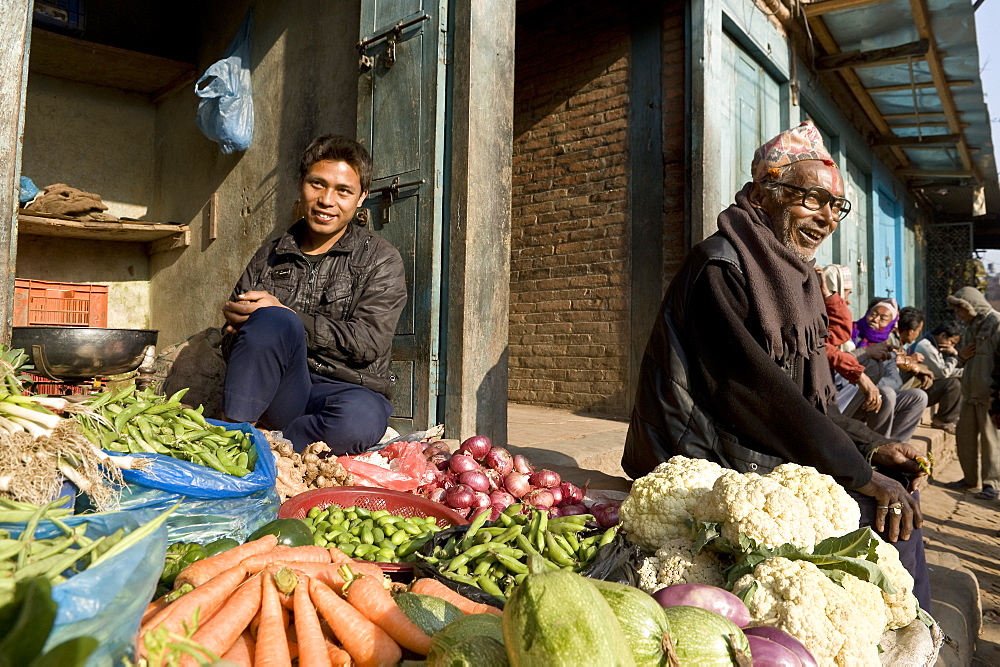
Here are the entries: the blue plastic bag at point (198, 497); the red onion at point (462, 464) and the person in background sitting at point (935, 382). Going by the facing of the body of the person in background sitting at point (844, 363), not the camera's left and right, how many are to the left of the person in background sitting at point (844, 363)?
1

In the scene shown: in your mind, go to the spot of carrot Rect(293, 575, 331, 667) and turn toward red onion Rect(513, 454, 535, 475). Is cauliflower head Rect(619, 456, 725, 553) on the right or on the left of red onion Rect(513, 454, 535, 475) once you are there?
right

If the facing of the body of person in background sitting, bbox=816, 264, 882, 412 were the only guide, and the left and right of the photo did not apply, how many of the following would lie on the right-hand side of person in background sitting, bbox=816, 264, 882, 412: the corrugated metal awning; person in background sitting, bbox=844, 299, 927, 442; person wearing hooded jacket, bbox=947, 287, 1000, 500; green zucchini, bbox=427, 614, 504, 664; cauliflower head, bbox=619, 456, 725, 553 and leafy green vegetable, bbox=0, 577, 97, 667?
3

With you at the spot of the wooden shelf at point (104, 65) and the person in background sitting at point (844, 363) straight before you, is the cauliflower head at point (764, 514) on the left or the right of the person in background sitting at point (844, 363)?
right

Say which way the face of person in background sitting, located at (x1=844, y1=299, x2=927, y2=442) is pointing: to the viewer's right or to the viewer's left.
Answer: to the viewer's left
